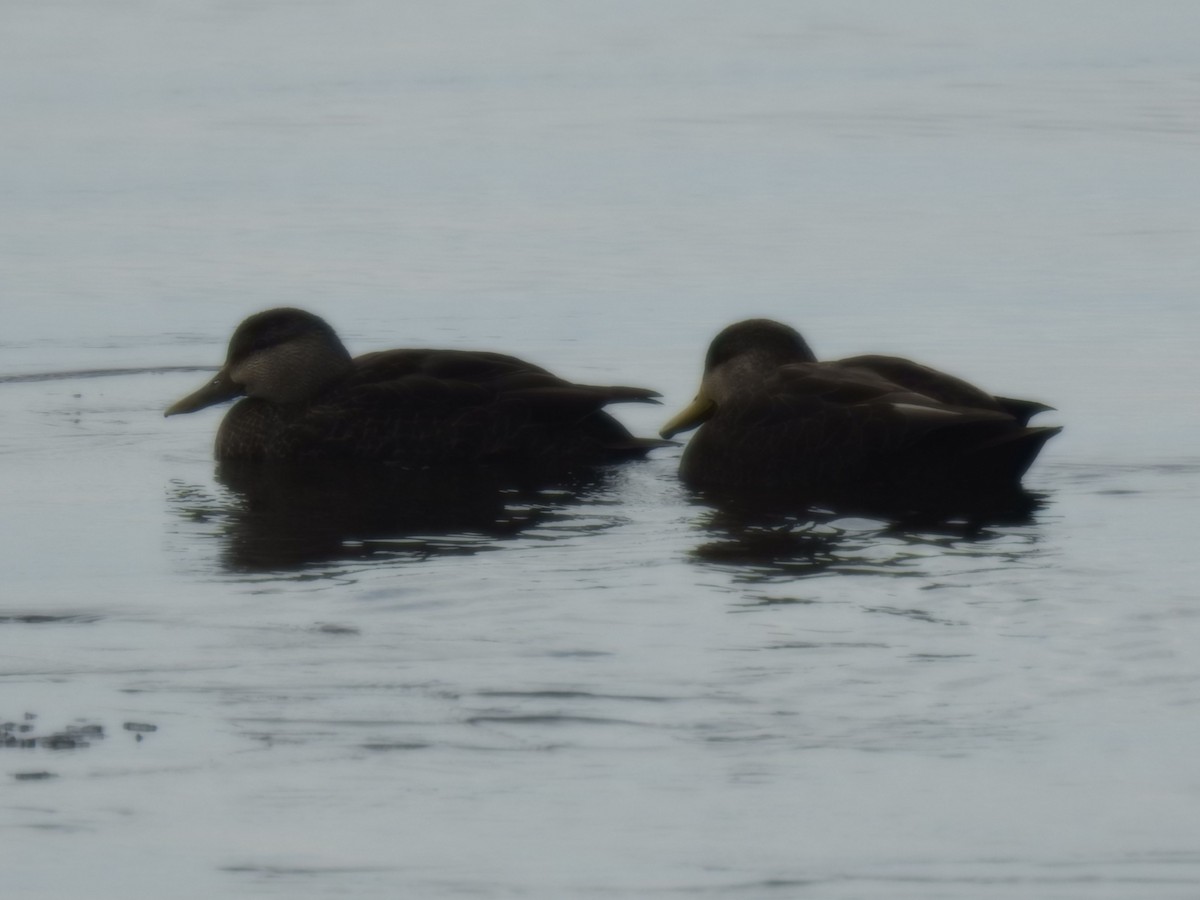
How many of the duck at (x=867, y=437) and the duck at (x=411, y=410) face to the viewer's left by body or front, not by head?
2

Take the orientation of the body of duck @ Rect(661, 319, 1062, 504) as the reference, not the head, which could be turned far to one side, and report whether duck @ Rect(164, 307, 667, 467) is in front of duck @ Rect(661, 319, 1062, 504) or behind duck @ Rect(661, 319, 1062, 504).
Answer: in front

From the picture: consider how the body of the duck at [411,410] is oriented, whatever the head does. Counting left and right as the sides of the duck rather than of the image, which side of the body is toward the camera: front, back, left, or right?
left

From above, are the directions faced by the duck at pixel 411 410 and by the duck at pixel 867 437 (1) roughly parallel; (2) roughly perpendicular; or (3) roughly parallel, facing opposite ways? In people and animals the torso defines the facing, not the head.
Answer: roughly parallel

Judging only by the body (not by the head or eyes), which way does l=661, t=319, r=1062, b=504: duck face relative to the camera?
to the viewer's left

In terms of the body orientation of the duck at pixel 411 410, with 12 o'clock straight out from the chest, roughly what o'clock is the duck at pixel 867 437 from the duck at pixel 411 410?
the duck at pixel 867 437 is roughly at 7 o'clock from the duck at pixel 411 410.
